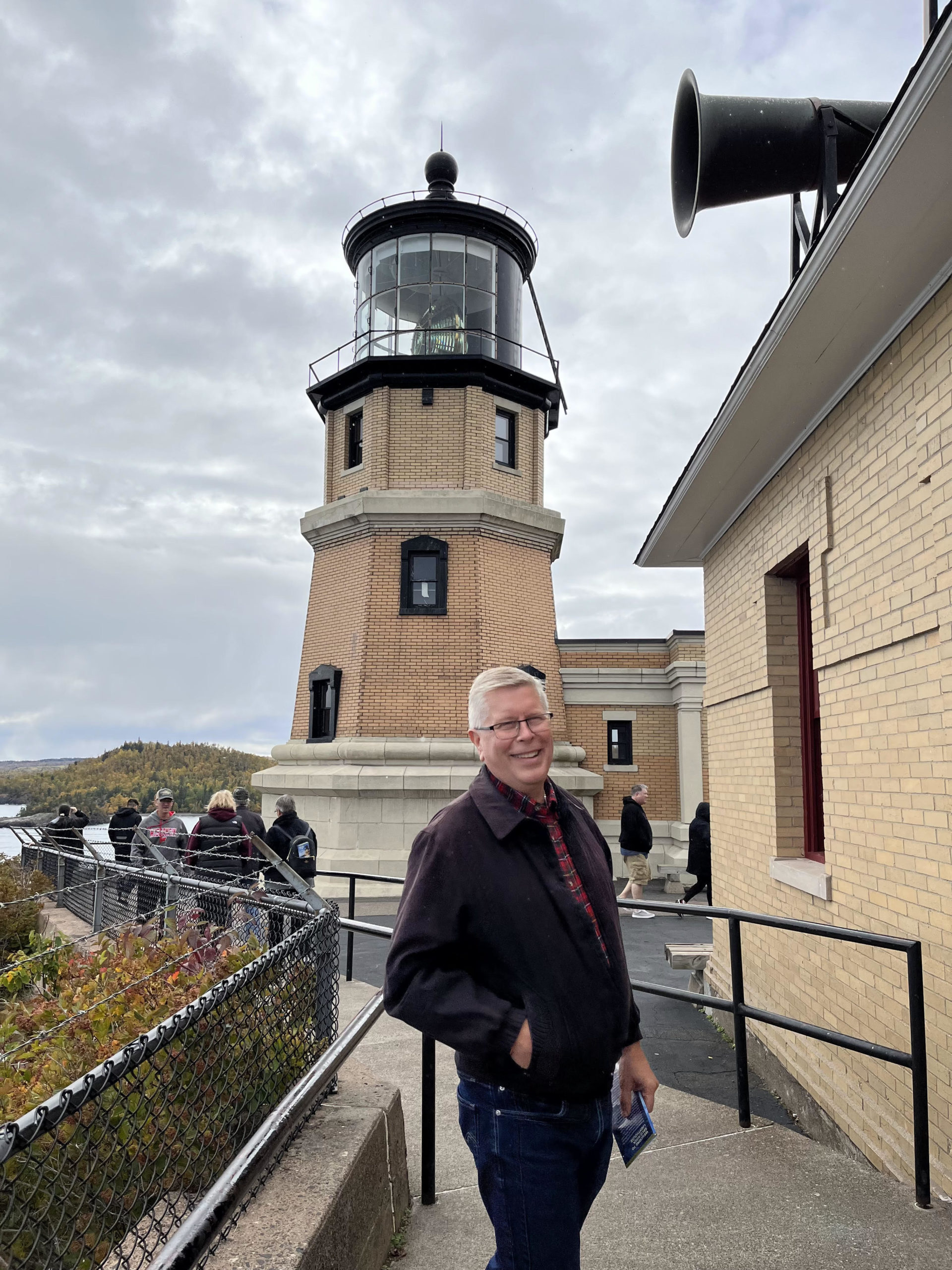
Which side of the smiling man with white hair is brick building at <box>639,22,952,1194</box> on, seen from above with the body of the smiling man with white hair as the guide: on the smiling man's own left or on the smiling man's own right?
on the smiling man's own left

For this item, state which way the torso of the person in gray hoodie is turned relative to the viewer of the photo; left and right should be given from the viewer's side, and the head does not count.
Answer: facing the viewer

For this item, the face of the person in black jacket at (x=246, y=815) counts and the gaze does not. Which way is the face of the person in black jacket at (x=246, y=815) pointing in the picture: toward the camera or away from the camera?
away from the camera

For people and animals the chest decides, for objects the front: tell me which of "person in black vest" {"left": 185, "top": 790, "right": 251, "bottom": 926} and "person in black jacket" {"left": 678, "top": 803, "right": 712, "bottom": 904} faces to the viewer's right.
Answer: "person in black jacket" {"left": 678, "top": 803, "right": 712, "bottom": 904}

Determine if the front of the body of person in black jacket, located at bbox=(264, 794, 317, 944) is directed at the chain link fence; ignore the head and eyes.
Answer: no

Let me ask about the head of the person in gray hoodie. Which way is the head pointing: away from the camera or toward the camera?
toward the camera

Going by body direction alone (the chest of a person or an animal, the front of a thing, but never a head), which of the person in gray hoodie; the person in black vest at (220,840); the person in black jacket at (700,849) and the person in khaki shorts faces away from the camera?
the person in black vest at (220,840)

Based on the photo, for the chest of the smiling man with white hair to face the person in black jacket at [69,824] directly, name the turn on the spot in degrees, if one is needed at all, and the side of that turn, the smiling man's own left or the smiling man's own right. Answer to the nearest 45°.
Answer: approximately 180°

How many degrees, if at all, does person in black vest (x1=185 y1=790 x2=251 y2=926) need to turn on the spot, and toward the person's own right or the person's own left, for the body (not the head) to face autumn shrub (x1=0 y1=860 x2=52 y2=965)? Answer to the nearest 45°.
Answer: approximately 45° to the person's own left

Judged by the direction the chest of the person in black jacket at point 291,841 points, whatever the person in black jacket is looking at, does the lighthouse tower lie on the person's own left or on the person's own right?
on the person's own right

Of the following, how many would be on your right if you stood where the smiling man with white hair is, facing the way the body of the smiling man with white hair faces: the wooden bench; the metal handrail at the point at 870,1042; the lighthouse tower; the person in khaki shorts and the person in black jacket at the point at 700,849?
0

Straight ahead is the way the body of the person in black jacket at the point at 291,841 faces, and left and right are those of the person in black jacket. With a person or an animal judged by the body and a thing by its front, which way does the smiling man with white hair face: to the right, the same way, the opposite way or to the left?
the opposite way

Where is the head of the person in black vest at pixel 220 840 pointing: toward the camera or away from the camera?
away from the camera

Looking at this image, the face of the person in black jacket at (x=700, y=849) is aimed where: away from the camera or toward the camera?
away from the camera

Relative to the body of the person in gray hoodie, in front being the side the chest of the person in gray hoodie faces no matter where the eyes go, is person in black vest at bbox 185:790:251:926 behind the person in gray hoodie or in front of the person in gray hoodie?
in front

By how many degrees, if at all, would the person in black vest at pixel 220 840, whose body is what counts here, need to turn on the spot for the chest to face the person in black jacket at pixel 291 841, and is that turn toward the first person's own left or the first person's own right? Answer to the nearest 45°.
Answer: approximately 45° to the first person's own right

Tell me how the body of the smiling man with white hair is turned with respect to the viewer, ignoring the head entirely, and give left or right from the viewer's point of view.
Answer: facing the viewer and to the right of the viewer
